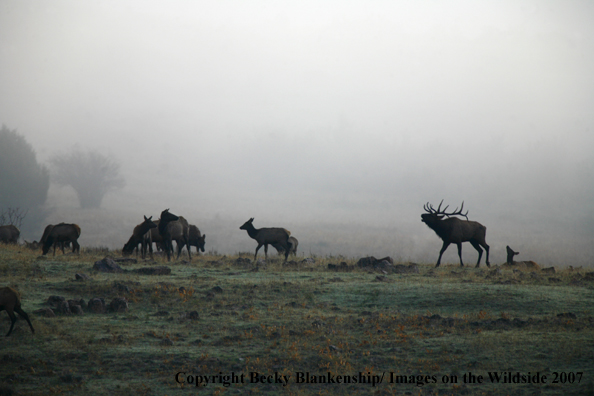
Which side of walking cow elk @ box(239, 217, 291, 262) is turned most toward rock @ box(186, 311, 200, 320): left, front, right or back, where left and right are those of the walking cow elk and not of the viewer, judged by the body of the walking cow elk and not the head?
left

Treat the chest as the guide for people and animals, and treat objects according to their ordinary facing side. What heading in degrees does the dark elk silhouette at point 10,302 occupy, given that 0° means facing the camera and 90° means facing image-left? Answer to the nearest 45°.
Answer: approximately 90°

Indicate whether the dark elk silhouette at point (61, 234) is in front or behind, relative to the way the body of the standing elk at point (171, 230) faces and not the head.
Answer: in front

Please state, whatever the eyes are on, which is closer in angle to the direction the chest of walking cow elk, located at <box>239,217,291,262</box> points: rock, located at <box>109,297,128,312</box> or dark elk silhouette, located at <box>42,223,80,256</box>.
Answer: the dark elk silhouette

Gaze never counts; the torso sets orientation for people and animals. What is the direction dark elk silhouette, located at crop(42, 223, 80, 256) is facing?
to the viewer's left

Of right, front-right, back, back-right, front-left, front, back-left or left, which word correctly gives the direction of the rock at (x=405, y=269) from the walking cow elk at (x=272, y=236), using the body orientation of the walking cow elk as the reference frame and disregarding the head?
back-left

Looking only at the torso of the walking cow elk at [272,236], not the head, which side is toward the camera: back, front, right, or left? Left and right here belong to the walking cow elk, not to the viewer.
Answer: left

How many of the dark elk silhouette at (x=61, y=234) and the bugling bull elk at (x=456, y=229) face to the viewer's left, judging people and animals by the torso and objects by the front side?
2
